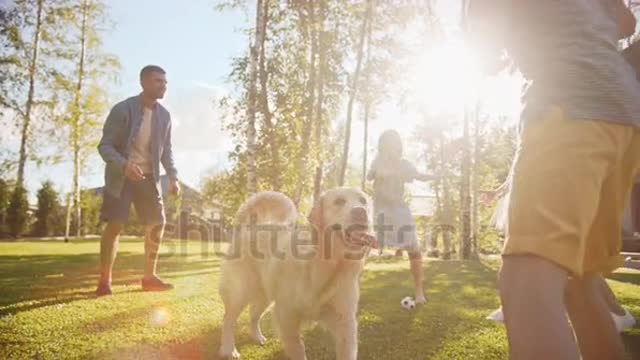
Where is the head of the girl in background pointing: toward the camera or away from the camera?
toward the camera

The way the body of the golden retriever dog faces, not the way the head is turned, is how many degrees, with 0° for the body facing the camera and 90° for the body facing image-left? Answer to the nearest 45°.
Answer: approximately 315°

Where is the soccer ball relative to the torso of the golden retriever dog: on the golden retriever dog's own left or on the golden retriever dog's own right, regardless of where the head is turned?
on the golden retriever dog's own left

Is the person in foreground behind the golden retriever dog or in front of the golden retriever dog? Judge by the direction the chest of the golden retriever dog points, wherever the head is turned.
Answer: in front

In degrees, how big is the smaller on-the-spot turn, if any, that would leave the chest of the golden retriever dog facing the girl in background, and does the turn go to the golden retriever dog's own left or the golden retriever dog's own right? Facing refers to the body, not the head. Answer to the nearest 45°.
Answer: approximately 135° to the golden retriever dog's own left

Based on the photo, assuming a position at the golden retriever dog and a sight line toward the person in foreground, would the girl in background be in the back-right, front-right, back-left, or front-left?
back-left

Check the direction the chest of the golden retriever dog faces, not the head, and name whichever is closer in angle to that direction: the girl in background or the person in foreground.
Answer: the person in foreground

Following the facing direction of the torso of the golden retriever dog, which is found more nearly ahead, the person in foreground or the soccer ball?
the person in foreground
